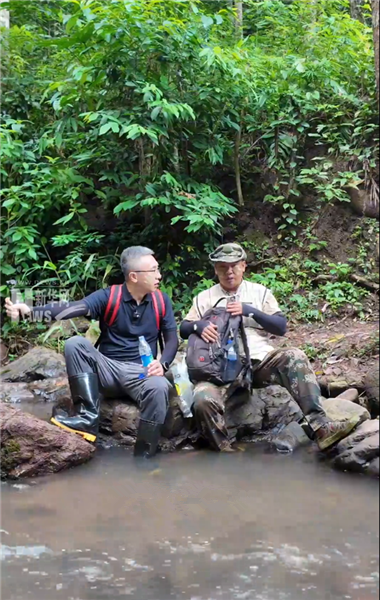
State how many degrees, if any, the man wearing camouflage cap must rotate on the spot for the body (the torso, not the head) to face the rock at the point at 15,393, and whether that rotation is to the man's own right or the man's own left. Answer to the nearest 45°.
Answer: approximately 135° to the man's own right

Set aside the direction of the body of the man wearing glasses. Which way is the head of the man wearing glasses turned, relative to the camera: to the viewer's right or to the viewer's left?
to the viewer's right

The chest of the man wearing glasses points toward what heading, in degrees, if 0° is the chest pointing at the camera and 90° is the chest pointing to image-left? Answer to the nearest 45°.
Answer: approximately 0°

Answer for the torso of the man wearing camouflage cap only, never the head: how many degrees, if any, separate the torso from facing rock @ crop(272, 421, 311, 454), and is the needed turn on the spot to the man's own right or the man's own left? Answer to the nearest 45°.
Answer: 0° — they already face it

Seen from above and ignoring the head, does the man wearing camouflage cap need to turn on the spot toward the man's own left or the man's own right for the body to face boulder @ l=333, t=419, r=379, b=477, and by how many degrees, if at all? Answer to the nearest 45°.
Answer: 0° — they already face it

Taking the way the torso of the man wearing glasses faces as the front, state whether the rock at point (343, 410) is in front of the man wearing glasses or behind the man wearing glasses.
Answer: in front
